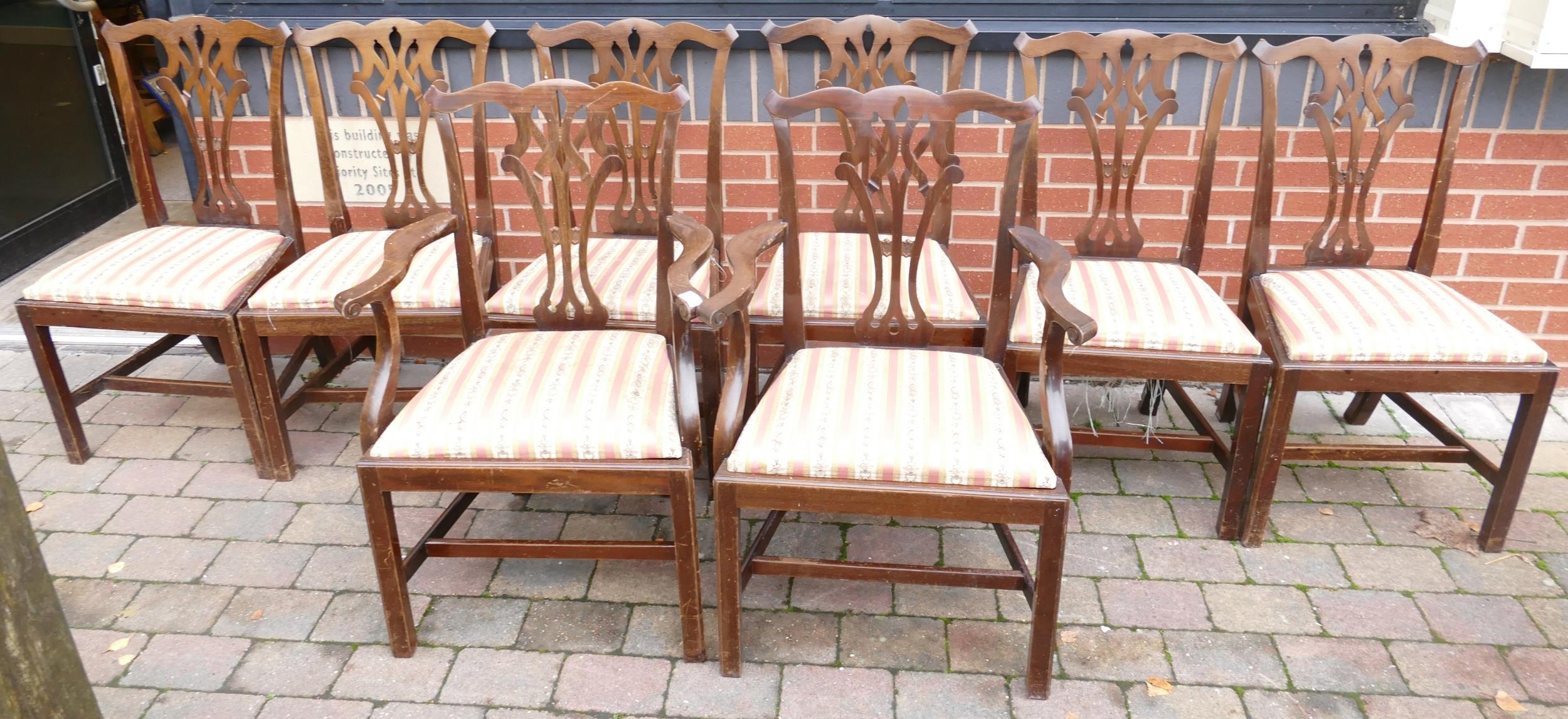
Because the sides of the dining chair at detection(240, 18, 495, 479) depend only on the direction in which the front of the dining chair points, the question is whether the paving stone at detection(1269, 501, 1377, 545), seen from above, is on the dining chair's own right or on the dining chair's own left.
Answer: on the dining chair's own left

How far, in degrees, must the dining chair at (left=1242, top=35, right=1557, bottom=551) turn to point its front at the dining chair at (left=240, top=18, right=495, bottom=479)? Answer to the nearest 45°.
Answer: approximately 135° to its right

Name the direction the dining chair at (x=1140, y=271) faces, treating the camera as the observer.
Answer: facing the viewer

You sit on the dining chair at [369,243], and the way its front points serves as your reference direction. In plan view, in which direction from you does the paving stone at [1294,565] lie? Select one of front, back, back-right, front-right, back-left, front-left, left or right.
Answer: front-left

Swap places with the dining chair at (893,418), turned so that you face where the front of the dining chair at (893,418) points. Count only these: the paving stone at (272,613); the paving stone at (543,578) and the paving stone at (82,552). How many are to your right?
3

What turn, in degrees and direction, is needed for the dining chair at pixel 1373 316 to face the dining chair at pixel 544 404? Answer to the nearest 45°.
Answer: approximately 90° to its right

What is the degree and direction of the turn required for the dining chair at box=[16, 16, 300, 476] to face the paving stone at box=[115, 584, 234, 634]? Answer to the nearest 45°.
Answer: approximately 45° to its left

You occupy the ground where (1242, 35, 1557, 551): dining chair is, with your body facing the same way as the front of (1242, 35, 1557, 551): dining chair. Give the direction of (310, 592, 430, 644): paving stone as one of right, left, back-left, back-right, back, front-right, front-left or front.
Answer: right

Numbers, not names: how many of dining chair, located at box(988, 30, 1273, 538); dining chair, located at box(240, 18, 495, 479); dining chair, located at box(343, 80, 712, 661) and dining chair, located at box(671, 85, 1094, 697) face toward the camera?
4

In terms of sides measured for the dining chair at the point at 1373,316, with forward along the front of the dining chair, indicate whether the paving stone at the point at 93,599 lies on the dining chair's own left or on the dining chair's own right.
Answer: on the dining chair's own right

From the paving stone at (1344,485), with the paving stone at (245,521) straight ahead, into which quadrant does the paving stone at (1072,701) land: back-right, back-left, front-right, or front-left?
front-left

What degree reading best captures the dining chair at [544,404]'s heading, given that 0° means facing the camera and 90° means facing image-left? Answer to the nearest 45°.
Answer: approximately 0°

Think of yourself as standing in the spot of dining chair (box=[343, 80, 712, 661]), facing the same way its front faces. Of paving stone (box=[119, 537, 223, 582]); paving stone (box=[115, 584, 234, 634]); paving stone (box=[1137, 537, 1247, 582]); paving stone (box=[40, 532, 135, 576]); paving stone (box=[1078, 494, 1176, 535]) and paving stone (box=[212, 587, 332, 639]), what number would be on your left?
2

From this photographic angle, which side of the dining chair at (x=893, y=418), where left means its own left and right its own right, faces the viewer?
front
